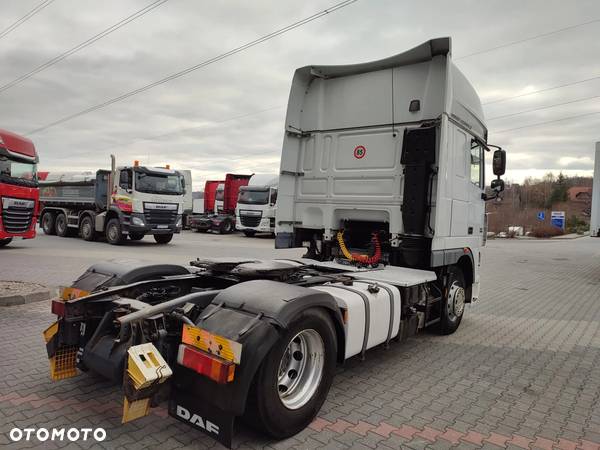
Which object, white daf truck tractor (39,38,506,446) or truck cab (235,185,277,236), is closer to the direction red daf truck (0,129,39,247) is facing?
the white daf truck tractor

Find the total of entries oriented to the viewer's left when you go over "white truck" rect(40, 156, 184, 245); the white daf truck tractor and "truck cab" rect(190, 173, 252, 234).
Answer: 0

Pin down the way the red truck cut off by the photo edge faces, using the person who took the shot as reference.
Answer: facing the viewer and to the right of the viewer

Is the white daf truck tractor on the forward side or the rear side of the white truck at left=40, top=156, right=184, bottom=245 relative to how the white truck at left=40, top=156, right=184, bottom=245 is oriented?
on the forward side

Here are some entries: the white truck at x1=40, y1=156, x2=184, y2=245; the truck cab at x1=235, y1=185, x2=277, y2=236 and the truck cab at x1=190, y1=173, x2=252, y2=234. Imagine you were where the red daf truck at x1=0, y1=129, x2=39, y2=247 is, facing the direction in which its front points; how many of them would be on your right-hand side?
0

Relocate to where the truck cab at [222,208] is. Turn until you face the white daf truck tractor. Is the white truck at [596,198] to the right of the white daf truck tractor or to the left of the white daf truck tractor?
left

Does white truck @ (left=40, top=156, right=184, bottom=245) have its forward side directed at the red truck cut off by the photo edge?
no

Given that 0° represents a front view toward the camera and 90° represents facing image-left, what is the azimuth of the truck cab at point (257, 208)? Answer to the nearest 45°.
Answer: approximately 45°

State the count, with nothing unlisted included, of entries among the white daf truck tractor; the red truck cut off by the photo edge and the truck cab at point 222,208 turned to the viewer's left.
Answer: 0

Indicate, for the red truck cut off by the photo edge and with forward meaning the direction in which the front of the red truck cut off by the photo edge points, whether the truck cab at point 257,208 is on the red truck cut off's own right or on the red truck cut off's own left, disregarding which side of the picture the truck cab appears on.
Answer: on the red truck cut off's own left

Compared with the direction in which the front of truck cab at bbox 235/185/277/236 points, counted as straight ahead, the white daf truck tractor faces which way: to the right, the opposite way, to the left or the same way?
the opposite way

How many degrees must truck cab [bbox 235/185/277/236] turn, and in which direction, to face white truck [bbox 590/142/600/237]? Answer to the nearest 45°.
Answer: approximately 90° to its left

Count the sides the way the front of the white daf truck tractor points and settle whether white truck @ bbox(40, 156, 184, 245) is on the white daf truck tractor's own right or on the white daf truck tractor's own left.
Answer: on the white daf truck tractor's own left

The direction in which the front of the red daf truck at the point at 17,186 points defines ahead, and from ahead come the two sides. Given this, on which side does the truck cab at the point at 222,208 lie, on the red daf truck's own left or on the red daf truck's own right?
on the red daf truck's own left
